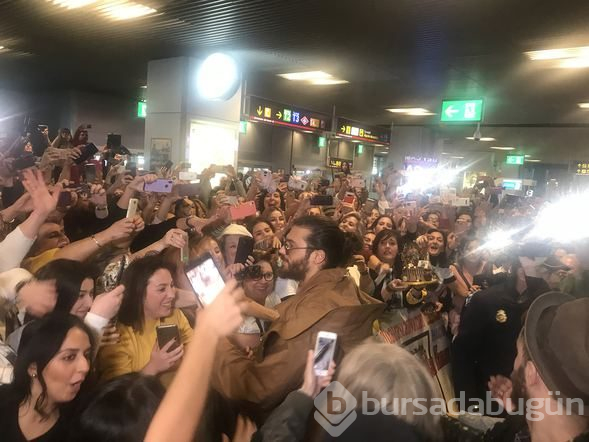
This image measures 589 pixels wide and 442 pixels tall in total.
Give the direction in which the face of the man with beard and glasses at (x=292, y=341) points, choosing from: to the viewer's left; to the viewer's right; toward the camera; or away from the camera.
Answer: to the viewer's left

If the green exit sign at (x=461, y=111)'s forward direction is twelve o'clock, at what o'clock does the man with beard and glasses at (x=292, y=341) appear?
The man with beard and glasses is roughly at 12 o'clock from the green exit sign.

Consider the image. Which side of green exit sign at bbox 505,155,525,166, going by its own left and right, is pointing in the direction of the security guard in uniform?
front

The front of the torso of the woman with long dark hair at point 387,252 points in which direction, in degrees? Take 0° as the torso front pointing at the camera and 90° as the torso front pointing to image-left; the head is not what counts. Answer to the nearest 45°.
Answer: approximately 0°

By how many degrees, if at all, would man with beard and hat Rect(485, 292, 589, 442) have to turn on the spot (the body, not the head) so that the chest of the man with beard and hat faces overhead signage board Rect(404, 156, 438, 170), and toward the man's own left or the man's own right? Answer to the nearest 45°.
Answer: approximately 45° to the man's own right

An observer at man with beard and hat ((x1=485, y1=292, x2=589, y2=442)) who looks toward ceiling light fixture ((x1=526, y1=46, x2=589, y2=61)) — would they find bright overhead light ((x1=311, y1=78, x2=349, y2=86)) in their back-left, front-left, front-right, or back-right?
front-left

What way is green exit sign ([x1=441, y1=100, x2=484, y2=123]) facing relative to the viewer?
toward the camera

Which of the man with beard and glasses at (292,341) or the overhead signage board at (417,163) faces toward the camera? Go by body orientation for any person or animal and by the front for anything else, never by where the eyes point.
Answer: the overhead signage board

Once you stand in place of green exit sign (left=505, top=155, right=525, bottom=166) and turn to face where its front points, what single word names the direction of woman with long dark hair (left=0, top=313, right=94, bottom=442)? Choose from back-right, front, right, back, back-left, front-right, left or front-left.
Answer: front

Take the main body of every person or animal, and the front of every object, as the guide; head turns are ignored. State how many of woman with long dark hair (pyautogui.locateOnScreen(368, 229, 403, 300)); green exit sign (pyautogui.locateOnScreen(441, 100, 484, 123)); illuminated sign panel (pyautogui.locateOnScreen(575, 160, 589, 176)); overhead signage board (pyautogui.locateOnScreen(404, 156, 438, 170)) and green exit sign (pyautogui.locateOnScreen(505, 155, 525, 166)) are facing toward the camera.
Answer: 5

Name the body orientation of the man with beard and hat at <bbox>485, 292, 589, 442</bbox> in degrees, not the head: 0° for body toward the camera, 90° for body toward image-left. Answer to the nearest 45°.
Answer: approximately 135°

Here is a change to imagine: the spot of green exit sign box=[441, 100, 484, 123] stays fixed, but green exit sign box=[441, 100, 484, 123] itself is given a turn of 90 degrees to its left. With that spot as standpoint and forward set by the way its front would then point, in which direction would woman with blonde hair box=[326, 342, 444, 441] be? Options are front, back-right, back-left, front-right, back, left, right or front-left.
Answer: right

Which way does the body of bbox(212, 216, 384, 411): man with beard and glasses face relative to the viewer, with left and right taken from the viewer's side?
facing to the left of the viewer

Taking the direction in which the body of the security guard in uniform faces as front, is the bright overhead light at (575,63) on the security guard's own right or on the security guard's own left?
on the security guard's own left
